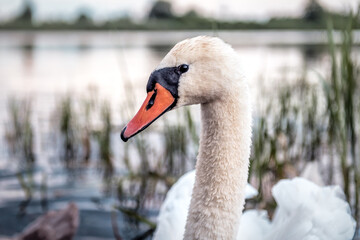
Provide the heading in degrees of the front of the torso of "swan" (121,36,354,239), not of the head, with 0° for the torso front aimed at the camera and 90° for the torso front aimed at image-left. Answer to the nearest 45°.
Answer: approximately 90°

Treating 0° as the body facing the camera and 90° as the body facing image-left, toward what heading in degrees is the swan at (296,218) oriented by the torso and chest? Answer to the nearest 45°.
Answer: approximately 45°
